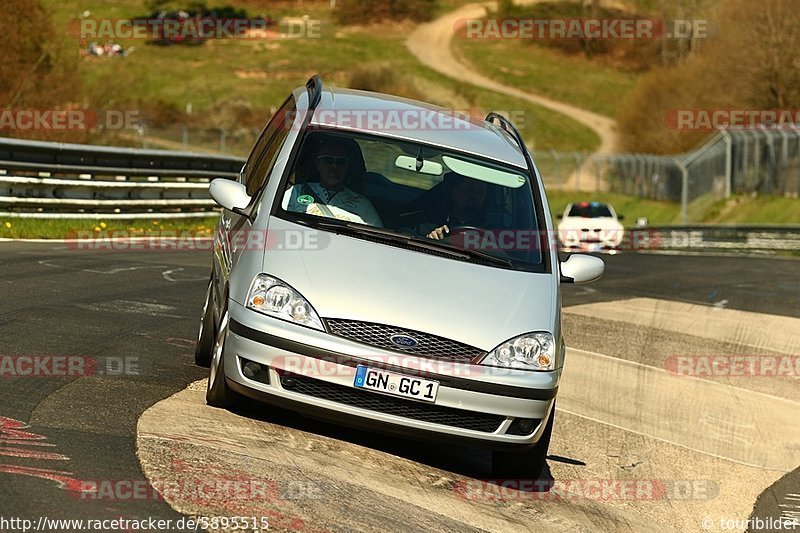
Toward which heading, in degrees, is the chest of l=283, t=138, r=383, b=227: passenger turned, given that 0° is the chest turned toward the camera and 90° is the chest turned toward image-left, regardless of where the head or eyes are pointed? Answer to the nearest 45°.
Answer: approximately 0°

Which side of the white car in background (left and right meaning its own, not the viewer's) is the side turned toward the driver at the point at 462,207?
front

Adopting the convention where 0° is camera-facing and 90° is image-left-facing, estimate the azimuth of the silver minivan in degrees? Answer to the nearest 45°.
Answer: approximately 0°

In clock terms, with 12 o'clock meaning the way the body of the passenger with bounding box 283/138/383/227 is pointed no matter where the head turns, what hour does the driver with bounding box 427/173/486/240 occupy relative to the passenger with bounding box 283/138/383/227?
the driver with bounding box 427/173/486/240 is roughly at 9 o'clock from the passenger with bounding box 283/138/383/227.

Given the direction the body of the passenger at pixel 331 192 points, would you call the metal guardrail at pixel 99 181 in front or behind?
behind

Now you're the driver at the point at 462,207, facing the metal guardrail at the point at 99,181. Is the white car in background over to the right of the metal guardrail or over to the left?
right

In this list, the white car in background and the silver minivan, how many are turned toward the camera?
2

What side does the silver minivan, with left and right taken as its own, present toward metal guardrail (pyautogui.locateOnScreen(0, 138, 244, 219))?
back
